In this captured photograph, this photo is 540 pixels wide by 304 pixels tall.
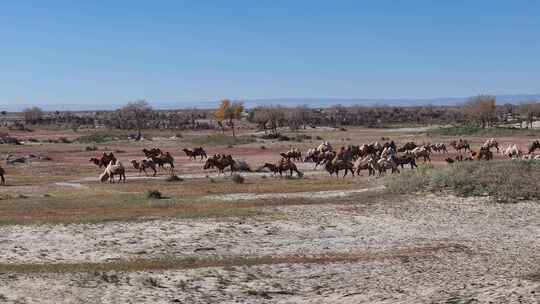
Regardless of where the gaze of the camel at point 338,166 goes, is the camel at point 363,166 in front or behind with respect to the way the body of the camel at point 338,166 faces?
behind

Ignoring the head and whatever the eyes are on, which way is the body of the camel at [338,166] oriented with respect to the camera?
to the viewer's left
